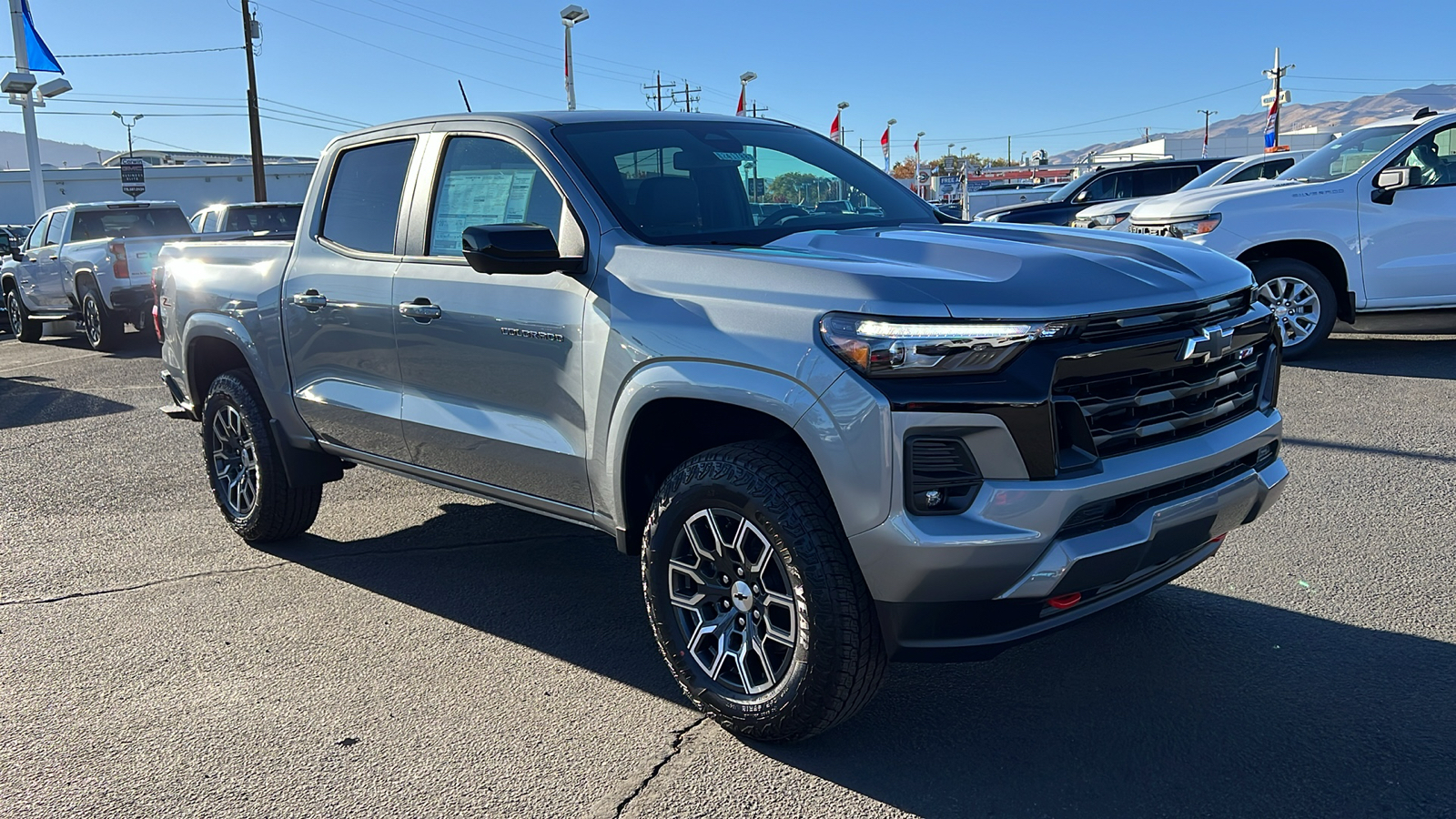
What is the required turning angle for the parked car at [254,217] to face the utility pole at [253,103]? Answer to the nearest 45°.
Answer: approximately 45° to its right

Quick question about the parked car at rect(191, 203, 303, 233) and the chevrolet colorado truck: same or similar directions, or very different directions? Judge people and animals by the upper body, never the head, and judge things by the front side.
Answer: very different directions

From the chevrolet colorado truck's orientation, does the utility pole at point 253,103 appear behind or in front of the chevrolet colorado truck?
behind

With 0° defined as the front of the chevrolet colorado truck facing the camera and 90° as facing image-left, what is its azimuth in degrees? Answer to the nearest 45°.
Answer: approximately 315°

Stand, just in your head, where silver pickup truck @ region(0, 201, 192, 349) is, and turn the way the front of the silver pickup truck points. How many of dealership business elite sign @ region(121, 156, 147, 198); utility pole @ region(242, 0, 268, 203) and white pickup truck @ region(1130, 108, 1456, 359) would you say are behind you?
1

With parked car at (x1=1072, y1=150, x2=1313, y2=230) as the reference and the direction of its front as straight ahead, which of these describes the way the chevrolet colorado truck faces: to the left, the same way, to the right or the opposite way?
to the left

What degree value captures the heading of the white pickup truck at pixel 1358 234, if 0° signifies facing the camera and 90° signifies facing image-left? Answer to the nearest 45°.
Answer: approximately 45°

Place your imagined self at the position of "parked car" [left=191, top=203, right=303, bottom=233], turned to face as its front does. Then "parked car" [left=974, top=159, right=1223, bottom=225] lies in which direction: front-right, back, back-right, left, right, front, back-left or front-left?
back-right

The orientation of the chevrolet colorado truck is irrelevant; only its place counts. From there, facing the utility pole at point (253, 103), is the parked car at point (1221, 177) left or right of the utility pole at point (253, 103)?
right

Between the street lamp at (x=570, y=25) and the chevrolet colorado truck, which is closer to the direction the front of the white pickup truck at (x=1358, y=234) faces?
the chevrolet colorado truck
